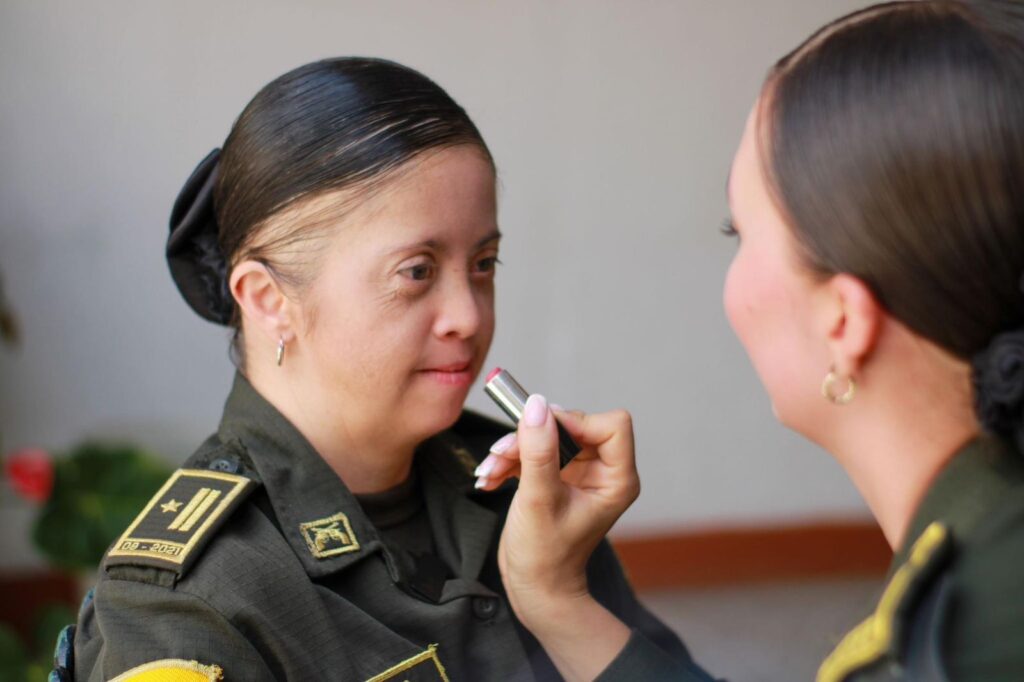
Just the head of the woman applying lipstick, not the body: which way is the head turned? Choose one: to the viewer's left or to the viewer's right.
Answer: to the viewer's left

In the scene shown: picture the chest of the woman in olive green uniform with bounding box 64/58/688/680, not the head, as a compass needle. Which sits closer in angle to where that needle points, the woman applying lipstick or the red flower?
the woman applying lipstick

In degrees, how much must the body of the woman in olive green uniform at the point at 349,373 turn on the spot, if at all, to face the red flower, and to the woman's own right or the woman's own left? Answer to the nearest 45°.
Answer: approximately 180°

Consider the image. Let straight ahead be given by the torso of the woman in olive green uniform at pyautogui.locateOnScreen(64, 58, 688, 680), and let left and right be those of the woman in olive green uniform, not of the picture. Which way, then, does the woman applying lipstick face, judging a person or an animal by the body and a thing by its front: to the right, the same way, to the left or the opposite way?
the opposite way

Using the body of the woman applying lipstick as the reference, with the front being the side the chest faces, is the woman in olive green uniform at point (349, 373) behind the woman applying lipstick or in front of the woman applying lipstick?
in front

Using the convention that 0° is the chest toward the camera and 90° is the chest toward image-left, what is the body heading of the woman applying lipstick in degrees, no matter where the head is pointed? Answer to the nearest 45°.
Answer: approximately 135°

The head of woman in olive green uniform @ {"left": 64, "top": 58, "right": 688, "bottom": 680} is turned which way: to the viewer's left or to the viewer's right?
to the viewer's right

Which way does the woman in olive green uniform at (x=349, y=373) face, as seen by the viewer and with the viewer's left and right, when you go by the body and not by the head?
facing the viewer and to the right of the viewer

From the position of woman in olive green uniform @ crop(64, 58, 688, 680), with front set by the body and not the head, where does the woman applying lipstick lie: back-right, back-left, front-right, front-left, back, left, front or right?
front

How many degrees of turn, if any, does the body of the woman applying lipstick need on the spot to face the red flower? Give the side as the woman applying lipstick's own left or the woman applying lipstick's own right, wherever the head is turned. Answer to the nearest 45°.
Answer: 0° — they already face it
